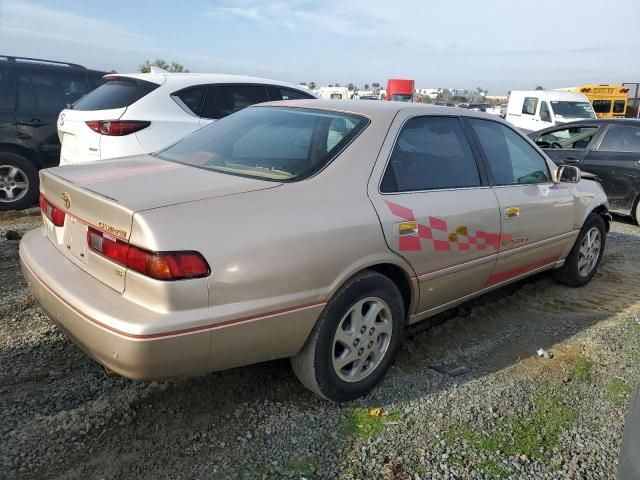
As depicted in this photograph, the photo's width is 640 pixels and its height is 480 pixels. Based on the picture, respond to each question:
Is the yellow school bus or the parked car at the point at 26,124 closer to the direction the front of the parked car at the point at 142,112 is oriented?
the yellow school bus

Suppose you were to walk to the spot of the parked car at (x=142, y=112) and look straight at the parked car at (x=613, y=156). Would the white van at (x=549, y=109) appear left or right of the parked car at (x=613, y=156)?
left

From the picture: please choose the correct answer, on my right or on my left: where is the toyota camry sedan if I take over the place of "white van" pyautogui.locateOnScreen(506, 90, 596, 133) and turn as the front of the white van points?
on my right

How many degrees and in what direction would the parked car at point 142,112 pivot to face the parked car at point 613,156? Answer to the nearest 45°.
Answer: approximately 45° to its right

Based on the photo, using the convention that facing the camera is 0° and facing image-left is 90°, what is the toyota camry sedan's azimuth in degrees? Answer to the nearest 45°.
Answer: approximately 225°

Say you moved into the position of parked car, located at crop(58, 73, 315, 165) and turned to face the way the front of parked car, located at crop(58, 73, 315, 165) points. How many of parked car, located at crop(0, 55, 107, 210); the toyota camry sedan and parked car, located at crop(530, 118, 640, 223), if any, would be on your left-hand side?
1

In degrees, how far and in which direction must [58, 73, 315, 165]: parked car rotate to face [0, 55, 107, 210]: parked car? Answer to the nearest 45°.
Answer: approximately 90° to its left

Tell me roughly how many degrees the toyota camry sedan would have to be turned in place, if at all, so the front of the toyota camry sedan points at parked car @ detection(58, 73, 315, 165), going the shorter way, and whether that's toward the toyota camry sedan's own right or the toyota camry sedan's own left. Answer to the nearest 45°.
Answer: approximately 90° to the toyota camry sedan's own left

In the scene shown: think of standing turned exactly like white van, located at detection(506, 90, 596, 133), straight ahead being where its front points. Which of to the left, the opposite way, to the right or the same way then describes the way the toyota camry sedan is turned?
to the left

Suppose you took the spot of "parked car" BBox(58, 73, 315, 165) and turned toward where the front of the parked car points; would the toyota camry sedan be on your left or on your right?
on your right

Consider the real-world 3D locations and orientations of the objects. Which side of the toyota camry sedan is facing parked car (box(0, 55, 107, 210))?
left

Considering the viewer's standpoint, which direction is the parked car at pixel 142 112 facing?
facing away from the viewer and to the right of the viewer

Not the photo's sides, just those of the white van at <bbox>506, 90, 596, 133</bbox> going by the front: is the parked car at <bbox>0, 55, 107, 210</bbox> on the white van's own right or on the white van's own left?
on the white van's own right
